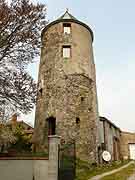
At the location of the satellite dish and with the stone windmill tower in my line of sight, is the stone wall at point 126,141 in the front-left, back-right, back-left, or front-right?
back-right

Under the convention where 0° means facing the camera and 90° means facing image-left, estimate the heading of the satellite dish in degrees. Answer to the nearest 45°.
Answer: approximately 0°
